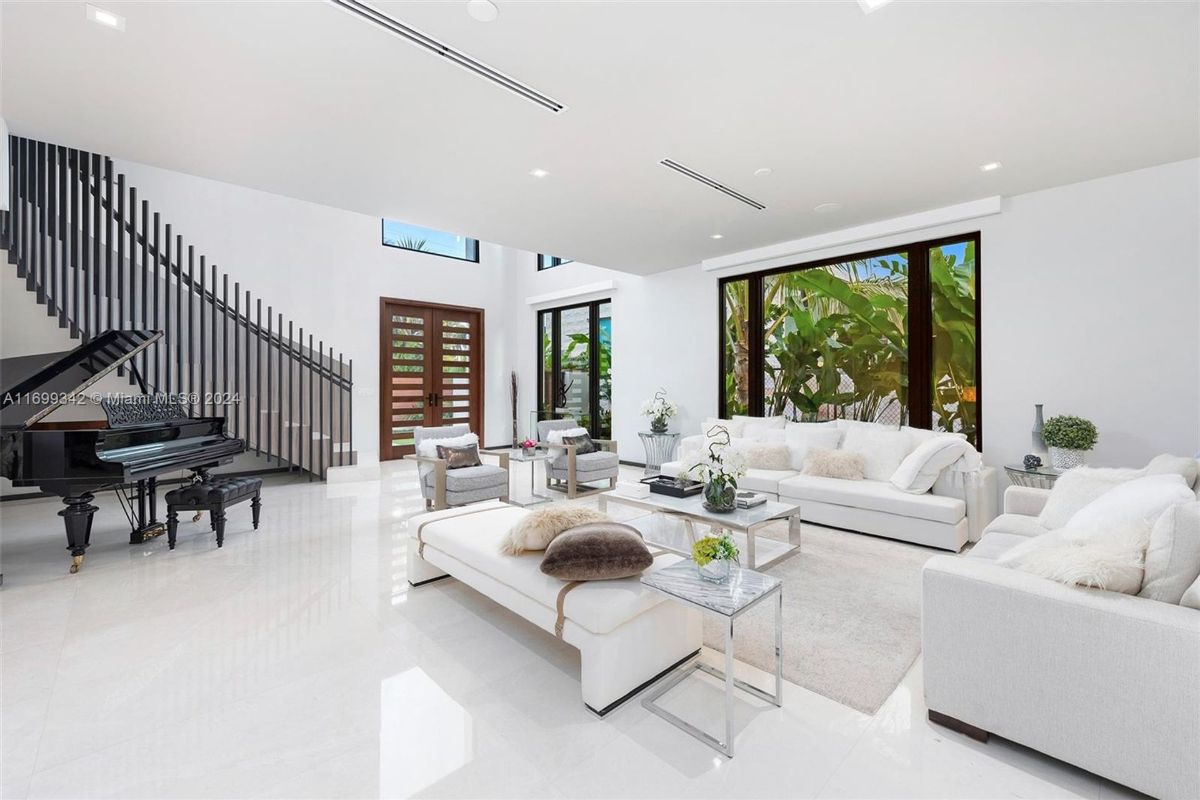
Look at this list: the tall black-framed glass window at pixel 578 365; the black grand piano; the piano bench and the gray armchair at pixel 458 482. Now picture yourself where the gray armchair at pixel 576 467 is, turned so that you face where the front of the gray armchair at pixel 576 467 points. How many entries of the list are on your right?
3

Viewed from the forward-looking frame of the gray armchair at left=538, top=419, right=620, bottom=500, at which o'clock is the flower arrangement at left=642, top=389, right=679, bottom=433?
The flower arrangement is roughly at 9 o'clock from the gray armchair.

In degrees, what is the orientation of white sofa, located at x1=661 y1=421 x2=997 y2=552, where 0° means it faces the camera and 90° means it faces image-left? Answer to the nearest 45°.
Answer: approximately 45°

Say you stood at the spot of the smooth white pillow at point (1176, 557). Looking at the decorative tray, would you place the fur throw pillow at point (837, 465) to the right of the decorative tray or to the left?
right

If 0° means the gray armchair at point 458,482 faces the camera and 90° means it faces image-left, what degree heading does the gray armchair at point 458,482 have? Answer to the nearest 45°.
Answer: approximately 315°

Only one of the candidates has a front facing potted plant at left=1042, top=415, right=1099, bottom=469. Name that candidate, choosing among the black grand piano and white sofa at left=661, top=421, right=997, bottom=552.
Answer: the black grand piano

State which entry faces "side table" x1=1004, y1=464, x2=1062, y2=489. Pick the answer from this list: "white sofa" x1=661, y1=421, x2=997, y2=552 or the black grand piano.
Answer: the black grand piano

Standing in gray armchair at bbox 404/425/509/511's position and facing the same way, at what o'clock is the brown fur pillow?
The brown fur pillow is roughly at 1 o'clock from the gray armchair.

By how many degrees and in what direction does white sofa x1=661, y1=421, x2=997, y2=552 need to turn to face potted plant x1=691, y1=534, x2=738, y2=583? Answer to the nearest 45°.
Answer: approximately 45° to its left

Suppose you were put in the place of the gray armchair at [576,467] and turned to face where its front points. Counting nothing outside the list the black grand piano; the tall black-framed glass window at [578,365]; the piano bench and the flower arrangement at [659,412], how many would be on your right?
2

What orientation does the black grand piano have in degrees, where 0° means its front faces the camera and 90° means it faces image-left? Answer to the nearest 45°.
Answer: approximately 315°

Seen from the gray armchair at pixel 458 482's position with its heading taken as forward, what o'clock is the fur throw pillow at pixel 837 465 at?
The fur throw pillow is roughly at 11 o'clock from the gray armchair.
